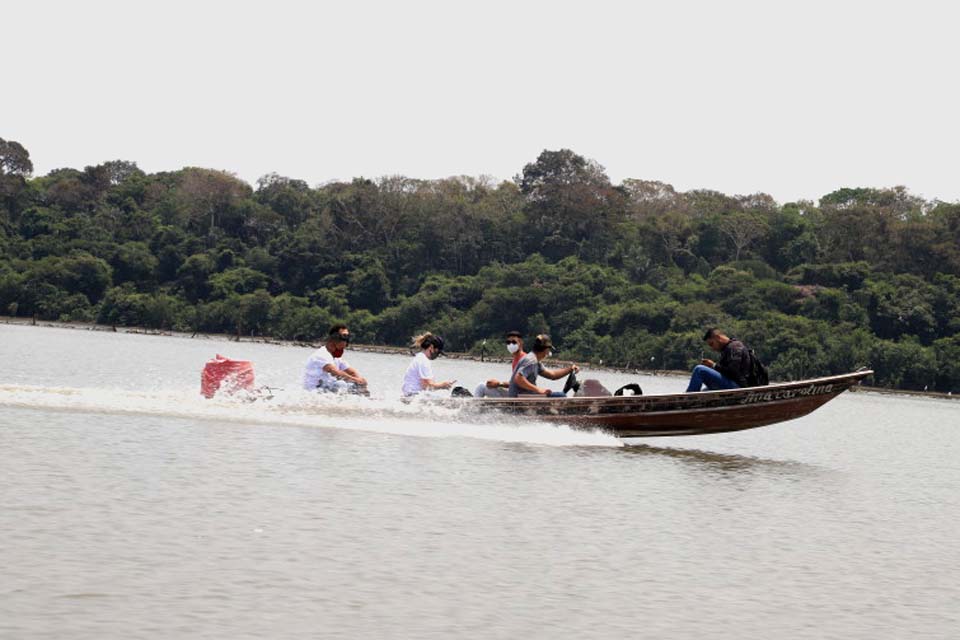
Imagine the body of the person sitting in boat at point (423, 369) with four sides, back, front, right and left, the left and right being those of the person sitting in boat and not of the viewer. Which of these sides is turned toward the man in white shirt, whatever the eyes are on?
back

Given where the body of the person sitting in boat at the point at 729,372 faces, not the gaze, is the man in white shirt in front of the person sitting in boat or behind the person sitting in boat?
in front

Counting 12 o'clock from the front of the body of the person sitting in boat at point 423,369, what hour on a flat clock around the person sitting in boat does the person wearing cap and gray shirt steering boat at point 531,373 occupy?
The person wearing cap and gray shirt steering boat is roughly at 12 o'clock from the person sitting in boat.

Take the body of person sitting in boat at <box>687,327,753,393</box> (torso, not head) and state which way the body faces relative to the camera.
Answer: to the viewer's left

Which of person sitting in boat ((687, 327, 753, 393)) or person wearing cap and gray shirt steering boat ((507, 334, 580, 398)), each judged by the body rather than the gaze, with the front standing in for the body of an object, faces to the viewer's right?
the person wearing cap and gray shirt steering boat

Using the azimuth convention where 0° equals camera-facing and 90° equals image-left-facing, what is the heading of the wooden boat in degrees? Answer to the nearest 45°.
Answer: approximately 270°

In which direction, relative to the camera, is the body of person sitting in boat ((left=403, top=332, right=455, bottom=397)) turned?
to the viewer's right

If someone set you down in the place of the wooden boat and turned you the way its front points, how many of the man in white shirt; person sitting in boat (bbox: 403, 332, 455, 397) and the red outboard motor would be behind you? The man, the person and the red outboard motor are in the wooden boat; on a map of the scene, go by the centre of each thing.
3

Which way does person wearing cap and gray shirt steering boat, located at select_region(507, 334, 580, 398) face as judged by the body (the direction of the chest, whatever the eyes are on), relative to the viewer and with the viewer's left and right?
facing to the right of the viewer

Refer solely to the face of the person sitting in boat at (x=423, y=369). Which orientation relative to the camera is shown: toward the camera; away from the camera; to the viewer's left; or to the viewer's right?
to the viewer's right

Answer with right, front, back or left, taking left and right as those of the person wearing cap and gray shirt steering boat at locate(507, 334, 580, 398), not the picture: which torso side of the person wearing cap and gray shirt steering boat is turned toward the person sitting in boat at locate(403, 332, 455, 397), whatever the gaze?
back
